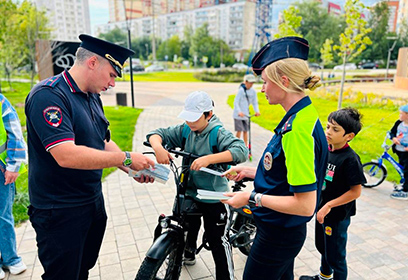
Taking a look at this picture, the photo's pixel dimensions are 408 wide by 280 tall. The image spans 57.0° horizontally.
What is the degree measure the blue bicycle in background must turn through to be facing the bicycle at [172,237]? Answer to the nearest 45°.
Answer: approximately 90° to its left

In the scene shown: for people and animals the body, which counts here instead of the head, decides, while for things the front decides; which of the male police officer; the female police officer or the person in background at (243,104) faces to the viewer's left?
the female police officer

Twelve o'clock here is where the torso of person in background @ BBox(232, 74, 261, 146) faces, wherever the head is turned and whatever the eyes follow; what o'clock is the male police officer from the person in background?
The male police officer is roughly at 2 o'clock from the person in background.

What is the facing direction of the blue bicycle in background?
to the viewer's left

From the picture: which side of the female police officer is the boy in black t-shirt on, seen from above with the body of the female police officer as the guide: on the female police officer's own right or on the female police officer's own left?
on the female police officer's own right

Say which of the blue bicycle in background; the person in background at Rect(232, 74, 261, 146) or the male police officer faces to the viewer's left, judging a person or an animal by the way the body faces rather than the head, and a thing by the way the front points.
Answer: the blue bicycle in background

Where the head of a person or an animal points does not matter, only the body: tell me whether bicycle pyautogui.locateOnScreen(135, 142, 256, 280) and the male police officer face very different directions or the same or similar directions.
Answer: very different directions

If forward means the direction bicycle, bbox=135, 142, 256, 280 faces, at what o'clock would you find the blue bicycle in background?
The blue bicycle in background is roughly at 6 o'clock from the bicycle.

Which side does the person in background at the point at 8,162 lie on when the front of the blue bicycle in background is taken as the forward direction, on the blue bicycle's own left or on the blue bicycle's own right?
on the blue bicycle's own left

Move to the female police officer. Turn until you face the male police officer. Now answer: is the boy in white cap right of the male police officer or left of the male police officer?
right

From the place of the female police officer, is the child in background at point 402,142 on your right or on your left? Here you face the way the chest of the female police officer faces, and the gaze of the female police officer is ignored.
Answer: on your right

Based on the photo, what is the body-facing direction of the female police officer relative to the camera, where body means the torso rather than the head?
to the viewer's left

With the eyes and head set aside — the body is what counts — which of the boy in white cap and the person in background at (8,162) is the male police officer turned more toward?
the boy in white cap

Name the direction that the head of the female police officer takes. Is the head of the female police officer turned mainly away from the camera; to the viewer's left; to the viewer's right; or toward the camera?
to the viewer's left

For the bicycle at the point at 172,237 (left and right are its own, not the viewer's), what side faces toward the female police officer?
left
